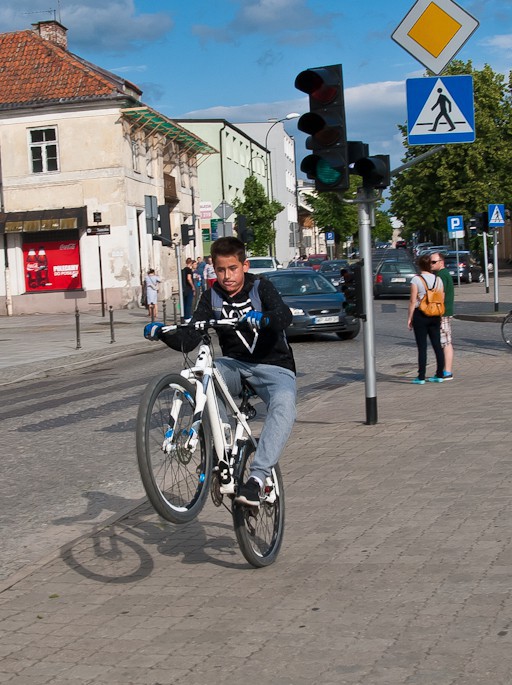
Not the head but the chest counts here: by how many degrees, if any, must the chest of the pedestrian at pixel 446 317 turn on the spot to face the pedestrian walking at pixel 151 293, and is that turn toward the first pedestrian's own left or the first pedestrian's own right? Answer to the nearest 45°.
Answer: approximately 45° to the first pedestrian's own right

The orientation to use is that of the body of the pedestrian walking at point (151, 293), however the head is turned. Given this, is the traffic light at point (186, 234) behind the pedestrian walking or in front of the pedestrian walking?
behind

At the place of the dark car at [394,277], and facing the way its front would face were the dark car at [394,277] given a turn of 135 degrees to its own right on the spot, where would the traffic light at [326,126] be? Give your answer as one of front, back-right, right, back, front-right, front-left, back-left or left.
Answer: front-right

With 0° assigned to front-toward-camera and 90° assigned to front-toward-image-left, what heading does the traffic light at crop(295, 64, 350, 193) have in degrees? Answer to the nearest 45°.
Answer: approximately 45°

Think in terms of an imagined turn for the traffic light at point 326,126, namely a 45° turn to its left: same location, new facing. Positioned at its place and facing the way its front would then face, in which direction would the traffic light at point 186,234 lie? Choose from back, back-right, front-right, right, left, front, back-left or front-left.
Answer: back

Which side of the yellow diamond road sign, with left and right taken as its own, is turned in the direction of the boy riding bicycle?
front

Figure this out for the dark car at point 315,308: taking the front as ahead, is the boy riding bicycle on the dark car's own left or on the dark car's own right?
on the dark car's own right
